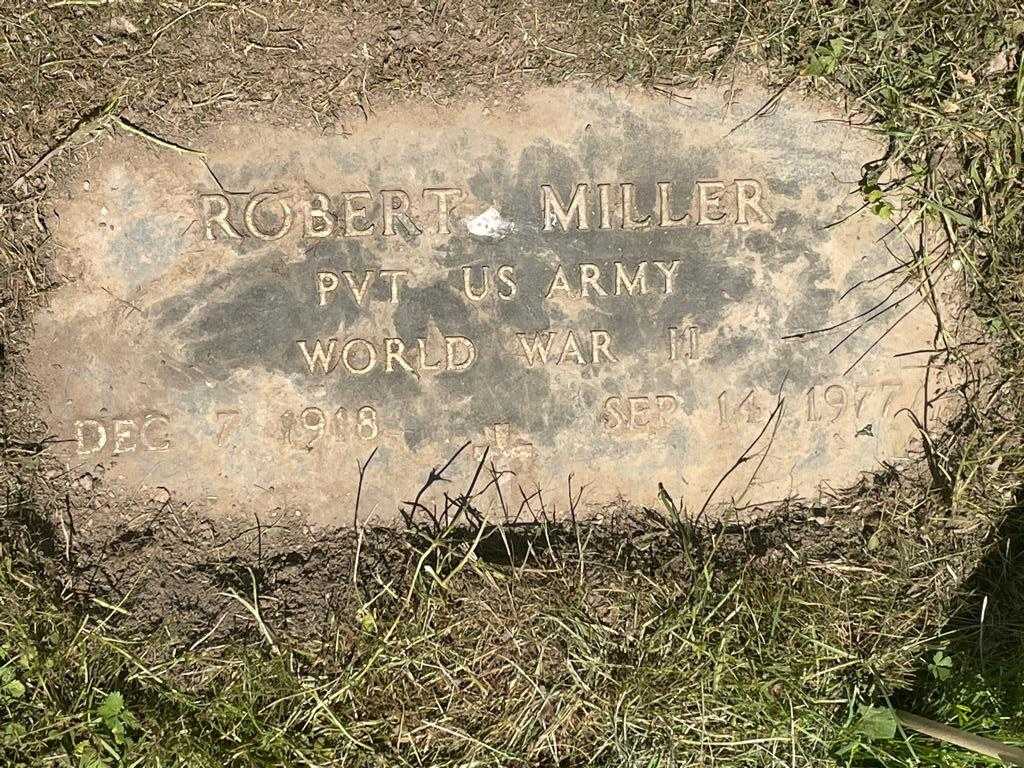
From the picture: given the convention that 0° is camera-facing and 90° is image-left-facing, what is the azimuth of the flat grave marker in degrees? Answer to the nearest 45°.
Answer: approximately 0°

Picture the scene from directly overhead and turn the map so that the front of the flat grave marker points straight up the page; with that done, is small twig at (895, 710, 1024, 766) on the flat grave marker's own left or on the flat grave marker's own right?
on the flat grave marker's own left
